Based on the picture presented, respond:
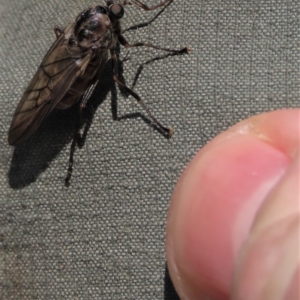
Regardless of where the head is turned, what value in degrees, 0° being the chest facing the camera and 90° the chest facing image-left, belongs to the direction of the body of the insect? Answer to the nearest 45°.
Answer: approximately 225°
